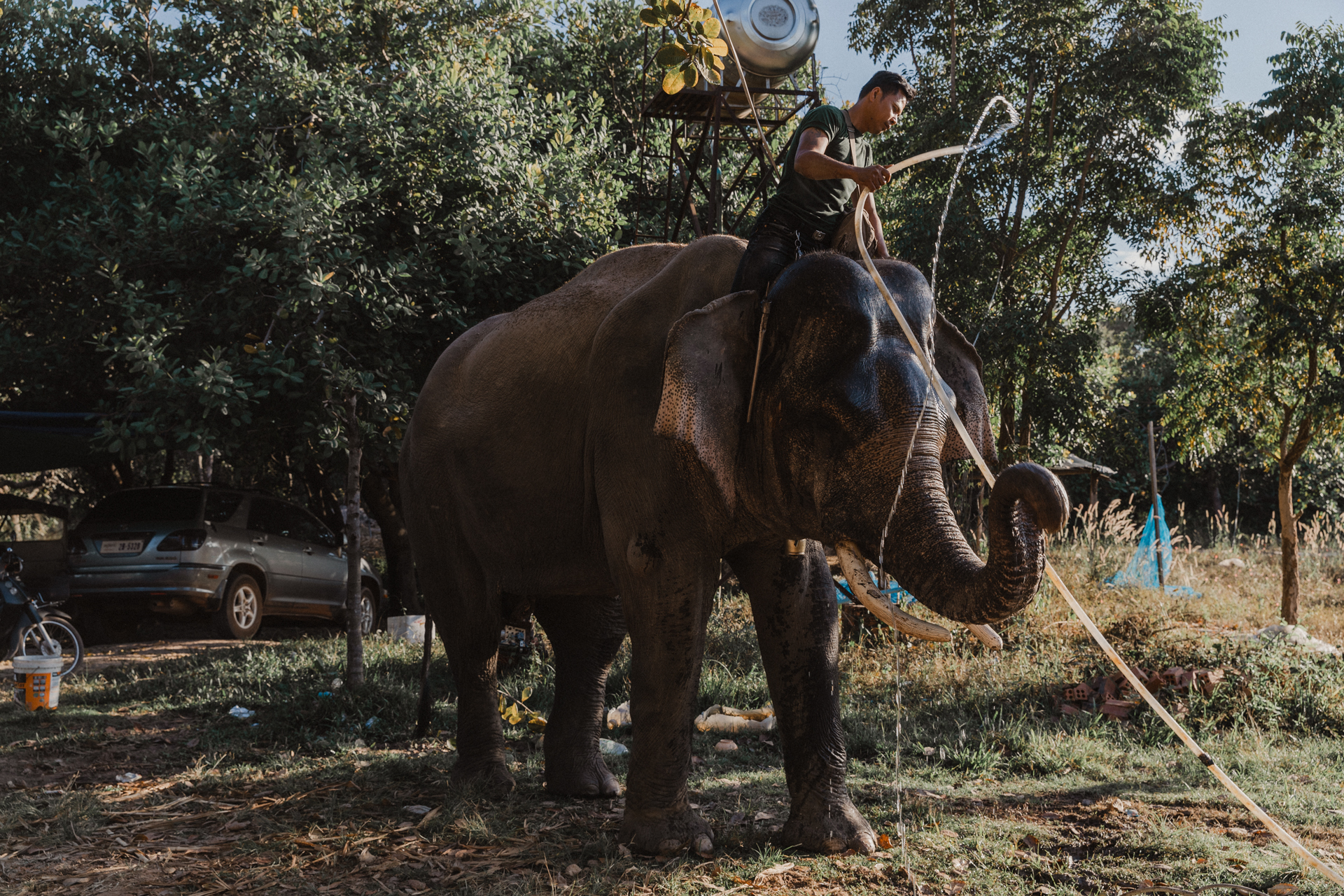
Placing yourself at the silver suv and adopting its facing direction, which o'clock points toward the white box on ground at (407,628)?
The white box on ground is roughly at 2 o'clock from the silver suv.

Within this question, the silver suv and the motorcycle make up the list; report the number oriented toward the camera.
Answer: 0

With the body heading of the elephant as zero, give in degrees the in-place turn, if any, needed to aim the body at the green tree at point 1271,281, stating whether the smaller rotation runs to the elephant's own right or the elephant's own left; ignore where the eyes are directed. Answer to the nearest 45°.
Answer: approximately 90° to the elephant's own left

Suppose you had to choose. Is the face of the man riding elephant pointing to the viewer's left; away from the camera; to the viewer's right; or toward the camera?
to the viewer's right

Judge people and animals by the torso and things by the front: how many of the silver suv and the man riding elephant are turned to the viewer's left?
0

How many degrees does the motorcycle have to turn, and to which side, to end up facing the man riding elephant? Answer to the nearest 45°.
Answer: approximately 90° to its right

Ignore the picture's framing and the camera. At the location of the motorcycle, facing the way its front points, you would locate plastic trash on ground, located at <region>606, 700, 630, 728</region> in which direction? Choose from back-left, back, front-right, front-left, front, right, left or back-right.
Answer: front-right

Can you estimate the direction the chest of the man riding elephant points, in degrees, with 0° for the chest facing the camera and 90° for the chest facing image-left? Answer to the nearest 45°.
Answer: approximately 315°

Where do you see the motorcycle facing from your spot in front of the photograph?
facing to the right of the viewer

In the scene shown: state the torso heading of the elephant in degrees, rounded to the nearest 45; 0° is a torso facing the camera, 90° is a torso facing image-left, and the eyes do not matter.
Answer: approximately 315°

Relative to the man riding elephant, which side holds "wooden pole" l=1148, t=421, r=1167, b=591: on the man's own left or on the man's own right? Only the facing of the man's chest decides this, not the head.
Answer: on the man's own left

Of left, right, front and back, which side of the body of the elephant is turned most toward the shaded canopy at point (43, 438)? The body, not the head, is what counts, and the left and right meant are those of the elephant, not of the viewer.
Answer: back

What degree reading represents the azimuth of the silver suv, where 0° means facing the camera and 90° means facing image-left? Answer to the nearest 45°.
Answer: approximately 225°

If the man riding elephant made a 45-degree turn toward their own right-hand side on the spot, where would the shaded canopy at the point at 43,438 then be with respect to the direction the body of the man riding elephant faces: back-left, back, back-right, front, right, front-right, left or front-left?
back-right
